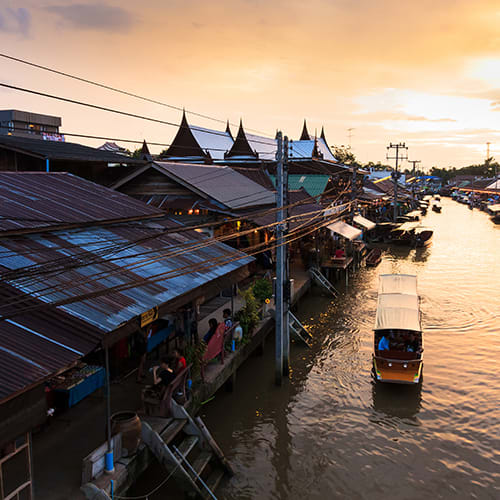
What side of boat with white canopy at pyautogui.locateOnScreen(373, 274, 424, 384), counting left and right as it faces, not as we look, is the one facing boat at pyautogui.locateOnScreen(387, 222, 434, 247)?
back

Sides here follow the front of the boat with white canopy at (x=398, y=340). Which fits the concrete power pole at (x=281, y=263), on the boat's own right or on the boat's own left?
on the boat's own right

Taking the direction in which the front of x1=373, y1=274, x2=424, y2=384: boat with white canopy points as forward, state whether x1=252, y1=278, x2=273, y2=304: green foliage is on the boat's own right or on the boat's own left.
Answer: on the boat's own right

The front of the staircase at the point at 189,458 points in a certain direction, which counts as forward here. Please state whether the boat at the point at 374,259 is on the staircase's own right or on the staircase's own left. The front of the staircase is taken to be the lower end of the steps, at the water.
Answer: on the staircase's own left

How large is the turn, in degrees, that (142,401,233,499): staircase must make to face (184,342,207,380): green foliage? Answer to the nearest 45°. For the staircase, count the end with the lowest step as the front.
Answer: approximately 135° to its left

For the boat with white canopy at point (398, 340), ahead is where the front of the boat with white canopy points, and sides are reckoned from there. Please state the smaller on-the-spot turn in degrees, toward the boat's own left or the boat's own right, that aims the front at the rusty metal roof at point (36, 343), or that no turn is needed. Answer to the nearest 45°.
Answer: approximately 45° to the boat's own right

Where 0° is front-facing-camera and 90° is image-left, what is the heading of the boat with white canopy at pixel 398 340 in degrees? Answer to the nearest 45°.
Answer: approximately 0°

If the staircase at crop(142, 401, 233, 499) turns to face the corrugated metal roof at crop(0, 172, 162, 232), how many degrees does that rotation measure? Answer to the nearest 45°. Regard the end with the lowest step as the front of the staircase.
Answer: approximately 180°

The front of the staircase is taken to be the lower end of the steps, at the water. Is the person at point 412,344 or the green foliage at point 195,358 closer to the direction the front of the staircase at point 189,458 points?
the person

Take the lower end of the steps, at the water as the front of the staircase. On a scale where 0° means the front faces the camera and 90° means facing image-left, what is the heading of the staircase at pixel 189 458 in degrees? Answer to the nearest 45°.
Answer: approximately 315°

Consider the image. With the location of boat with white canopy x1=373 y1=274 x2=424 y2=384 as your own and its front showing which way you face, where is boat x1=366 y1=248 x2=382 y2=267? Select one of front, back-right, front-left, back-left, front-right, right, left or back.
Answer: back

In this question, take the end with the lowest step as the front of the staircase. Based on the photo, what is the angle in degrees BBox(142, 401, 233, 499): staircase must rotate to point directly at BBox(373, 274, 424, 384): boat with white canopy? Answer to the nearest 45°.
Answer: approximately 90° to its left

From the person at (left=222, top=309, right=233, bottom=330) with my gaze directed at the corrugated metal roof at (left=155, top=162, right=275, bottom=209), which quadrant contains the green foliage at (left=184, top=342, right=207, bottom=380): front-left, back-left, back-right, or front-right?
back-left

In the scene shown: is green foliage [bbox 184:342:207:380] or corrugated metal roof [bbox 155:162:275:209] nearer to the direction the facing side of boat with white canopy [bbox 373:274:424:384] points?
the green foliage
